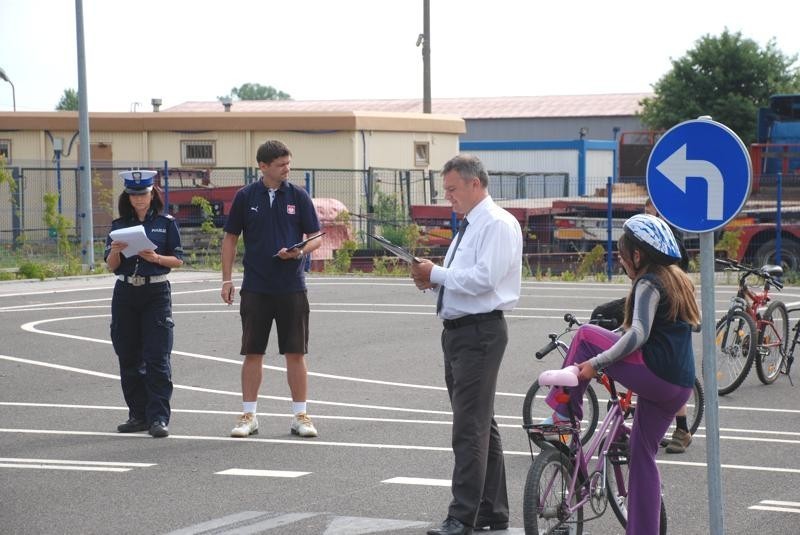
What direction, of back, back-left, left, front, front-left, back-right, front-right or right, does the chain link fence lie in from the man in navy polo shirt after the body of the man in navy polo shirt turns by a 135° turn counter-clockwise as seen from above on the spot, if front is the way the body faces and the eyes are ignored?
front-left

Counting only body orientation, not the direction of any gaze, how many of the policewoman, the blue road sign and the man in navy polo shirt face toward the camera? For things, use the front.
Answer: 3

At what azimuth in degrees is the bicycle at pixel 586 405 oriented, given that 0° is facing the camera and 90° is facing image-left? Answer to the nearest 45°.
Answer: approximately 90°

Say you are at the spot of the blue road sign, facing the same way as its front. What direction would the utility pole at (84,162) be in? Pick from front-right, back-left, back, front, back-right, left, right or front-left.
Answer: back-right

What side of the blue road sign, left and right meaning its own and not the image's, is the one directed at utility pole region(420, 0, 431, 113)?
back

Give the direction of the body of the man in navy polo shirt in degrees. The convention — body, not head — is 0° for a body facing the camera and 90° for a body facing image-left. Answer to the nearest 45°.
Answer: approximately 0°

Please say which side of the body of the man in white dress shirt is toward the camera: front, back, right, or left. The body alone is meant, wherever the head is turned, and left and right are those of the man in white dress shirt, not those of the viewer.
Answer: left

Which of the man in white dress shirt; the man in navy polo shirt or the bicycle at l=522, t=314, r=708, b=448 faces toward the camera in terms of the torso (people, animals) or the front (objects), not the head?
the man in navy polo shirt

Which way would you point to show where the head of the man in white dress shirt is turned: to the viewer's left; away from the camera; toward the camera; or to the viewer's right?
to the viewer's left

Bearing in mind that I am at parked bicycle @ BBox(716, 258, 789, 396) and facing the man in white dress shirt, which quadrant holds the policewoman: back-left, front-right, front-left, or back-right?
front-right
